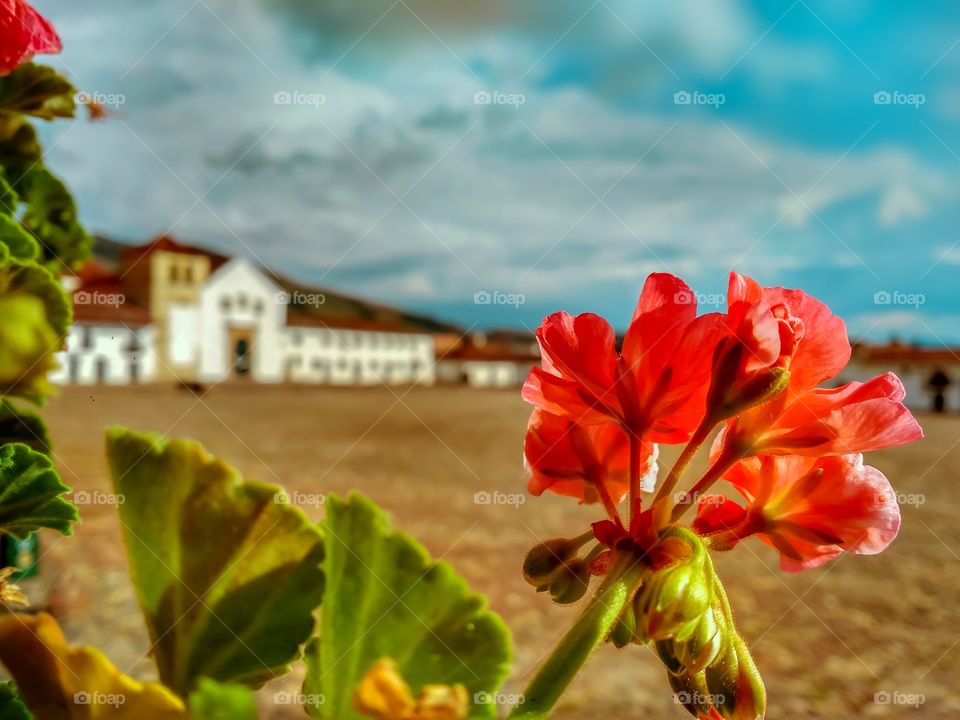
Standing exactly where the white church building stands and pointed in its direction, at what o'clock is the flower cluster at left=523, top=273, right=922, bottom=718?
The flower cluster is roughly at 12 o'clock from the white church building.

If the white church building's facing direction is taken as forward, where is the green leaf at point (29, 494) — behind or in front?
in front

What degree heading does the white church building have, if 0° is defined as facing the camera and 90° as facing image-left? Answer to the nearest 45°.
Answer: approximately 0°

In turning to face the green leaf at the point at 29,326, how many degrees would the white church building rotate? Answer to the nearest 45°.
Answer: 0° — it already faces it

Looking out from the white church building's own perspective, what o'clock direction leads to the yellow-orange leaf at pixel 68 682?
The yellow-orange leaf is roughly at 12 o'clock from the white church building.

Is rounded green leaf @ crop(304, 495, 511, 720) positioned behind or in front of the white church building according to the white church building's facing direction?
in front

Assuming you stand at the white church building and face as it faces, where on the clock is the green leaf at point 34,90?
The green leaf is roughly at 12 o'clock from the white church building.

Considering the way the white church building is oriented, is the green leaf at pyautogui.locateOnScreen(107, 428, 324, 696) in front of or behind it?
in front
